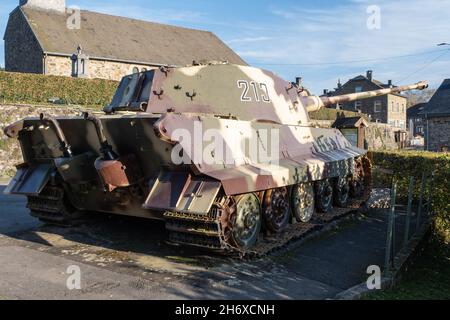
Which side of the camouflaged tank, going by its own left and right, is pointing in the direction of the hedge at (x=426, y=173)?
front

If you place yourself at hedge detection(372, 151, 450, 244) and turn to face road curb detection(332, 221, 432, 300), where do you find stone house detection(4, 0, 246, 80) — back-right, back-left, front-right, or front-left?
back-right

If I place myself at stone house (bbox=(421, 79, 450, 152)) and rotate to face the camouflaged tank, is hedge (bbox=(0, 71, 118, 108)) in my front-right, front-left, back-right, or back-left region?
front-right

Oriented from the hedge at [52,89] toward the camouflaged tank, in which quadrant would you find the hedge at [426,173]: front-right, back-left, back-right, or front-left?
front-left

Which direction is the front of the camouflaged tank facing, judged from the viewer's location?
facing away from the viewer and to the right of the viewer

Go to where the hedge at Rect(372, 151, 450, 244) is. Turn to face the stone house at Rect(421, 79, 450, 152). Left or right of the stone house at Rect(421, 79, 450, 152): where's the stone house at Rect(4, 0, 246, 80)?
left

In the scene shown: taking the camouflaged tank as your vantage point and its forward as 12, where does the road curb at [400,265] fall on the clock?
The road curb is roughly at 2 o'clock from the camouflaged tank.

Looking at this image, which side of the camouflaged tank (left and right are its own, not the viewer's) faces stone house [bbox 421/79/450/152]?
front

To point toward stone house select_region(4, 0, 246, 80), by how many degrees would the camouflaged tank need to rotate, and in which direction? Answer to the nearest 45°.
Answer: approximately 45° to its left
